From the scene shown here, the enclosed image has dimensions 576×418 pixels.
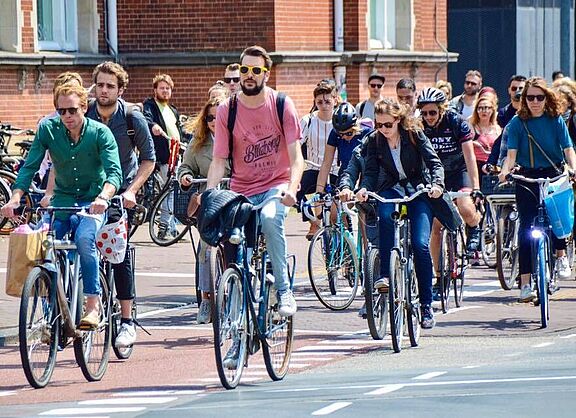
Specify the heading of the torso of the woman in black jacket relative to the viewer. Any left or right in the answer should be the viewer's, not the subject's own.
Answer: facing the viewer and to the left of the viewer

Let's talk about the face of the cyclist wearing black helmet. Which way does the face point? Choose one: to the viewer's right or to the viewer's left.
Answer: to the viewer's left

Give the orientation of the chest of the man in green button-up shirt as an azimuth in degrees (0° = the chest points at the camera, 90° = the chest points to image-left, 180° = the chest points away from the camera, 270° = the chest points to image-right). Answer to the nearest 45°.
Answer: approximately 45°

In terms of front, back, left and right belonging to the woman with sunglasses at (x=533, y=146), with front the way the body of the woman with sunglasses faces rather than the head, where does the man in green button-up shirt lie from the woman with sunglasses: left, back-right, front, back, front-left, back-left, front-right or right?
front-right

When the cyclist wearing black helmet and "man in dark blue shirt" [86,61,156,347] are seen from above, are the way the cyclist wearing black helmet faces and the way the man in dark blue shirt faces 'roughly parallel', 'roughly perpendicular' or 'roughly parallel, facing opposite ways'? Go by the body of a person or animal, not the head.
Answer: roughly parallel

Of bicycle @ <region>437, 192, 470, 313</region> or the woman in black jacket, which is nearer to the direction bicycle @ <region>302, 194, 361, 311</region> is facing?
the woman in black jacket

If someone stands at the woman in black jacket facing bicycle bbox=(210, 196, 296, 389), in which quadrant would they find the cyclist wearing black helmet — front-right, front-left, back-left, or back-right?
back-right

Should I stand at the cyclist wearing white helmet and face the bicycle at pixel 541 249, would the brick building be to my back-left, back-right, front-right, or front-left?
back-left

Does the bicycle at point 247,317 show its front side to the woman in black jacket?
no

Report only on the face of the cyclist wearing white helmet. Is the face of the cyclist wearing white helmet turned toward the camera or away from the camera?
toward the camera

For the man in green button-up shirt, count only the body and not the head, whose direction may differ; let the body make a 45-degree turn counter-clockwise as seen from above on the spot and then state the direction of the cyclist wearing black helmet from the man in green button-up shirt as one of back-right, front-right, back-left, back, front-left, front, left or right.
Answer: back-left

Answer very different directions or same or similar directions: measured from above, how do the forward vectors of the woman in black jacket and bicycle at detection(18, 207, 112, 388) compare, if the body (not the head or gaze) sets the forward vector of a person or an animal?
same or similar directions

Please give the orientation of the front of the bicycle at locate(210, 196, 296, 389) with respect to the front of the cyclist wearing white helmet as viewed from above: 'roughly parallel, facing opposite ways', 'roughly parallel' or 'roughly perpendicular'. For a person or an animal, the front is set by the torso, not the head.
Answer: roughly parallel

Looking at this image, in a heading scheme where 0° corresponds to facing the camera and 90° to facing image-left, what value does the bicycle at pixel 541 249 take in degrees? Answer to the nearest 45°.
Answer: approximately 0°

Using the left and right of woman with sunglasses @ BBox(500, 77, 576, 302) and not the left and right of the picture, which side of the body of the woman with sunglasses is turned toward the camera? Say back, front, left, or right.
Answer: front

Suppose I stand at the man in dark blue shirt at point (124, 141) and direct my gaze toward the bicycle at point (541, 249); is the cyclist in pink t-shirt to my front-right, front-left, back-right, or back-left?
front-right

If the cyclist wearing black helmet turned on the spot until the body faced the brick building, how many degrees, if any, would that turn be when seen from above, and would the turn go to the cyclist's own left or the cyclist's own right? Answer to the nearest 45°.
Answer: approximately 135° to the cyclist's own right
